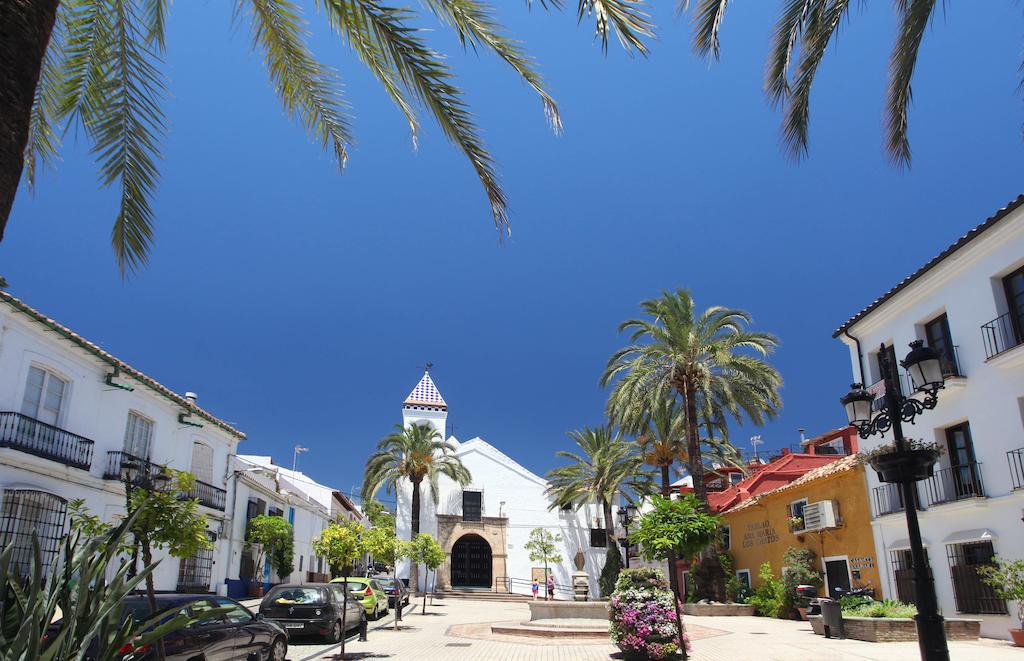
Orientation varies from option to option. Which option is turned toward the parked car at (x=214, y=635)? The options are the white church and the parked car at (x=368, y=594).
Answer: the white church

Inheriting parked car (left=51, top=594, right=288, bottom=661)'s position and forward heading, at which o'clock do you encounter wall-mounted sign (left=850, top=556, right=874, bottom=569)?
The wall-mounted sign is roughly at 1 o'clock from the parked car.

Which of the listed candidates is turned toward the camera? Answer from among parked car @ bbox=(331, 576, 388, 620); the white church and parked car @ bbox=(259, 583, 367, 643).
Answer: the white church

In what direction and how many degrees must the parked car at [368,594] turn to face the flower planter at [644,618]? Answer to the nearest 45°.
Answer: approximately 135° to its right

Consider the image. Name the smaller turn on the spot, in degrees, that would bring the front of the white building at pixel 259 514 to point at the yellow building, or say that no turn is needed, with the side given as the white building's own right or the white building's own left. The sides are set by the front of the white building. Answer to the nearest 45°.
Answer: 0° — it already faces it

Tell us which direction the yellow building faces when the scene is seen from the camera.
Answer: facing the viewer and to the left of the viewer

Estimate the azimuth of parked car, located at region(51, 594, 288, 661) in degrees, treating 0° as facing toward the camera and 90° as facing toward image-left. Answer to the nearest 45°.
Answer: approximately 225°

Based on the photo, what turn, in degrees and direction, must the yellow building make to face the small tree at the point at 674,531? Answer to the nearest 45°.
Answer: approximately 45° to its left

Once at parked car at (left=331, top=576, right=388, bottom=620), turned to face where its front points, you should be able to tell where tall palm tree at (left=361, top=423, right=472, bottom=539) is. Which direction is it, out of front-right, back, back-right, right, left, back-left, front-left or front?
front-left

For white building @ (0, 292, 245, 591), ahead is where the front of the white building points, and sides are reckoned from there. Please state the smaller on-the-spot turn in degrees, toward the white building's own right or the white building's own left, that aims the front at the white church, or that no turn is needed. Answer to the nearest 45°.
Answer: approximately 90° to the white building's own left

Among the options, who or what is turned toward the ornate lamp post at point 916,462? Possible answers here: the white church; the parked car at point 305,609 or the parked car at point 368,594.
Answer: the white church

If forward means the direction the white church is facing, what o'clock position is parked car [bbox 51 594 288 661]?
The parked car is roughly at 12 o'clock from the white church.

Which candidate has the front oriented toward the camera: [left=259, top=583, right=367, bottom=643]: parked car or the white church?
the white church

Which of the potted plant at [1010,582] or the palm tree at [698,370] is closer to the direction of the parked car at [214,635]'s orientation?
the palm tree

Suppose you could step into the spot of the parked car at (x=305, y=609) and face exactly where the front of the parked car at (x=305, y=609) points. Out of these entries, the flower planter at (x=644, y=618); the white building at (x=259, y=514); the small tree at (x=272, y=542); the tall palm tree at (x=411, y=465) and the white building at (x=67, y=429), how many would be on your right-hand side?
1

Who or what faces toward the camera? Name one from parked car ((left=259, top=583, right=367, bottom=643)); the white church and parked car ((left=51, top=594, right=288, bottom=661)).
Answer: the white church

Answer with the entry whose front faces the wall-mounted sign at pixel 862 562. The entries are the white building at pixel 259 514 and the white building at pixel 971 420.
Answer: the white building at pixel 259 514

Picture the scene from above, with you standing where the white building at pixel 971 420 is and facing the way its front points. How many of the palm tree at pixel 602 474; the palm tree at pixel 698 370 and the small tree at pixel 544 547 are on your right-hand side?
3

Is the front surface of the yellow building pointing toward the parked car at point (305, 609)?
yes

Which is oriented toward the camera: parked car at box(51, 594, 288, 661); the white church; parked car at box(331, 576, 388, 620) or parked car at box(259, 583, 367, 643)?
the white church

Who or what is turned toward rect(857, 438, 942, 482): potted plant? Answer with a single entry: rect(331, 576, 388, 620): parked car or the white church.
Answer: the white church

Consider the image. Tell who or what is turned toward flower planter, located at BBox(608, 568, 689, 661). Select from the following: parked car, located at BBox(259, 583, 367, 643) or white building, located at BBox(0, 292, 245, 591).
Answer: the white building
